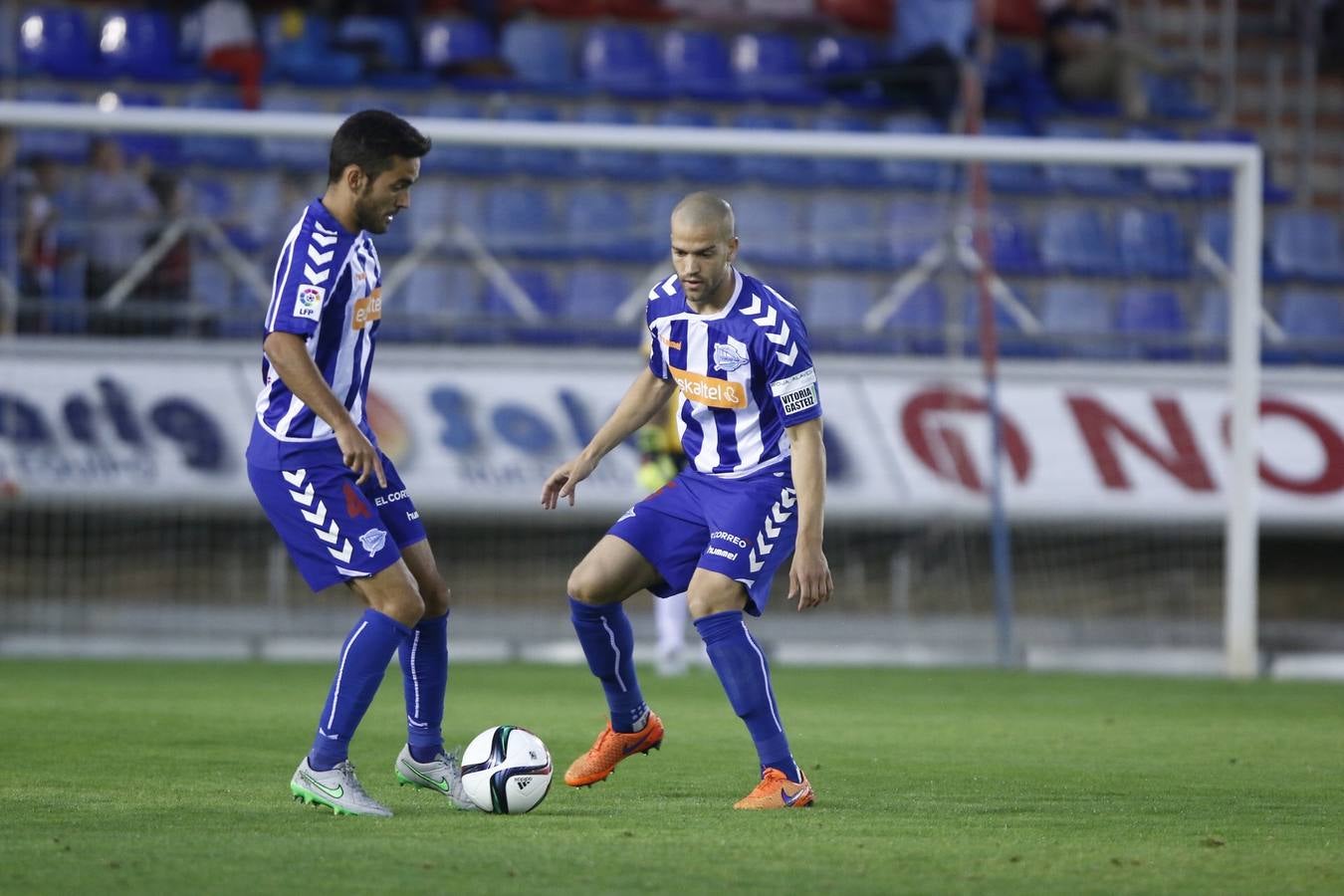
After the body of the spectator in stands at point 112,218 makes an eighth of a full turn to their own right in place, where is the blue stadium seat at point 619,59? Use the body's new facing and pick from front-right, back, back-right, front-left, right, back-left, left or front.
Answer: back

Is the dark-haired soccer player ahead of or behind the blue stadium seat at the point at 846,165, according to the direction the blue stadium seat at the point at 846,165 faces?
ahead

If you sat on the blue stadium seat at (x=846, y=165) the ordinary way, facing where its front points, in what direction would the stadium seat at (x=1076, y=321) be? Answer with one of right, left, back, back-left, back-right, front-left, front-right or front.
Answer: front-left

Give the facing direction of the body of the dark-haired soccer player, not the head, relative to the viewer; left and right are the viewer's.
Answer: facing the viewer and to the right of the viewer

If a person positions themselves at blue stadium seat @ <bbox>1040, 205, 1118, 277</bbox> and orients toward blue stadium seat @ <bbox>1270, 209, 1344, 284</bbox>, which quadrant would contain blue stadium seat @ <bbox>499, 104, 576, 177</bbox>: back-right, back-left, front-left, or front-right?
back-left

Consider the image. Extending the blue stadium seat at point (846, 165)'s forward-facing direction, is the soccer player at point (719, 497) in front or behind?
in front

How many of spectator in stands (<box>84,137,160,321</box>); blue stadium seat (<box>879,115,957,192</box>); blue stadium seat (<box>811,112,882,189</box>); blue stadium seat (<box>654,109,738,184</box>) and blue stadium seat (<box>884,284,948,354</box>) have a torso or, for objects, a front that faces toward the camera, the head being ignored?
5

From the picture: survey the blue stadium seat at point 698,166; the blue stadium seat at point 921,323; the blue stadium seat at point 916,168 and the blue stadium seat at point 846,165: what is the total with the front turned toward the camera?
4

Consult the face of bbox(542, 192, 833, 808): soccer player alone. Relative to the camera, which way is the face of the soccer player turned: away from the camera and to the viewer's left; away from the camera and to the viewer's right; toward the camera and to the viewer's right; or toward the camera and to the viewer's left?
toward the camera and to the viewer's left

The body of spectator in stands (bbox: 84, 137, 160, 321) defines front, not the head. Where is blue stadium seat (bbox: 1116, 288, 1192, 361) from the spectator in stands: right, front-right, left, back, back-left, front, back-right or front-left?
left

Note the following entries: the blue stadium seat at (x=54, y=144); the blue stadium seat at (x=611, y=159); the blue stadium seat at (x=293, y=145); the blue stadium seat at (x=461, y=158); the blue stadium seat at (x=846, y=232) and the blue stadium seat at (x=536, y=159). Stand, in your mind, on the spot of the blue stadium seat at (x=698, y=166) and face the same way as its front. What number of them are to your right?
5

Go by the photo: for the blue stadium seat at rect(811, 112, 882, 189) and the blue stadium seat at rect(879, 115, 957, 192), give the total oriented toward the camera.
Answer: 2

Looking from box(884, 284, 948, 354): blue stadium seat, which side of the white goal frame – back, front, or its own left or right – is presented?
back

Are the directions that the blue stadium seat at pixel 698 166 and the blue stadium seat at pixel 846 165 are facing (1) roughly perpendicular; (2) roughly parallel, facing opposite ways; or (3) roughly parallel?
roughly parallel

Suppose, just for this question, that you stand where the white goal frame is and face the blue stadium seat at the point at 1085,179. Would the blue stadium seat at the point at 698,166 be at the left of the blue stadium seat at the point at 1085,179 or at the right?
left

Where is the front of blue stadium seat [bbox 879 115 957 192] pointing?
toward the camera

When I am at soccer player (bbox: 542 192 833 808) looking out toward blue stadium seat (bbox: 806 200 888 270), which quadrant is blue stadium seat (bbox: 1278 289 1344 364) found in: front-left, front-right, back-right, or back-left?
front-right

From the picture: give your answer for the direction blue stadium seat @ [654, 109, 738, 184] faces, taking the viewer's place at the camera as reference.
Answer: facing the viewer

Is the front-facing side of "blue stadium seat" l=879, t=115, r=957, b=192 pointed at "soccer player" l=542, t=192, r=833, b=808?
yes
